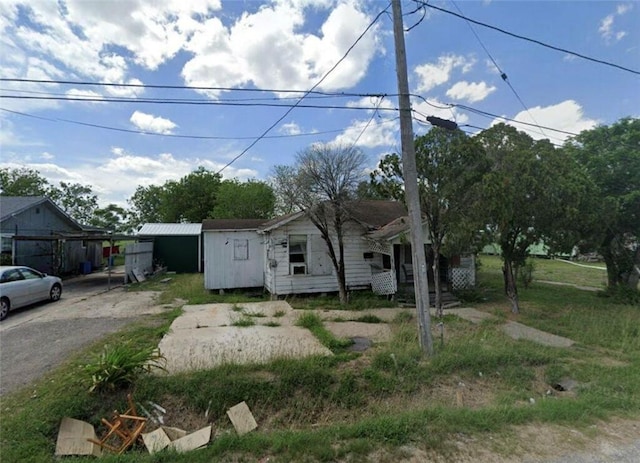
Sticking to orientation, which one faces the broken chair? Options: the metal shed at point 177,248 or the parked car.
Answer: the metal shed

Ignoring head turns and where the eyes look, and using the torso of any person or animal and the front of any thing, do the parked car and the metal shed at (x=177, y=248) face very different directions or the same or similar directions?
very different directions

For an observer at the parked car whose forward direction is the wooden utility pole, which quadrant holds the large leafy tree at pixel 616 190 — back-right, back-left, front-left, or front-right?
front-left

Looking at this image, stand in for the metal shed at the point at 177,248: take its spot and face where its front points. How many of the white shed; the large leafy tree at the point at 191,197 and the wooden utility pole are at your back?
1

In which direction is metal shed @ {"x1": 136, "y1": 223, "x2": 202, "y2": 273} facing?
toward the camera

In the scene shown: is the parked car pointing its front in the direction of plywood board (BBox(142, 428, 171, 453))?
no

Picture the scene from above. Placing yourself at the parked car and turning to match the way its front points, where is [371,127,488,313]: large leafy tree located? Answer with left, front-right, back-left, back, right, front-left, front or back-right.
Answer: right

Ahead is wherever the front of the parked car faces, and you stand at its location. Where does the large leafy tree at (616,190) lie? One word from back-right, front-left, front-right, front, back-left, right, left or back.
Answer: right

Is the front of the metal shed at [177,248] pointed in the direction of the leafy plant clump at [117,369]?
yes

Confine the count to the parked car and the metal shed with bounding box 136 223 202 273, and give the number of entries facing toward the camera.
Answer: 1

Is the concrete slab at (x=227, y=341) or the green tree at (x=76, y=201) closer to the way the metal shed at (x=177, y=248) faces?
the concrete slab

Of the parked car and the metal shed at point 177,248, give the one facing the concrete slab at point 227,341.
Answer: the metal shed

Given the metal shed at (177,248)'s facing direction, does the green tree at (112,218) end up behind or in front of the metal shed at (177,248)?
behind

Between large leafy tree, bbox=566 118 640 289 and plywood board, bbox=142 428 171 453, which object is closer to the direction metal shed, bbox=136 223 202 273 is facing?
the plywood board

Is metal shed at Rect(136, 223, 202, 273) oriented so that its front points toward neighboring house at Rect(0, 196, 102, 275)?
no

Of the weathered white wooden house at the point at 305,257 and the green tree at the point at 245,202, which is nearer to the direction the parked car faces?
the green tree

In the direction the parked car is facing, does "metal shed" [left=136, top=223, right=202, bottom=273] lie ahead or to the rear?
ahead

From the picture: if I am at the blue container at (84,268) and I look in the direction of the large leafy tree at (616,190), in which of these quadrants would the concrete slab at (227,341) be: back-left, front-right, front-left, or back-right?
front-right
